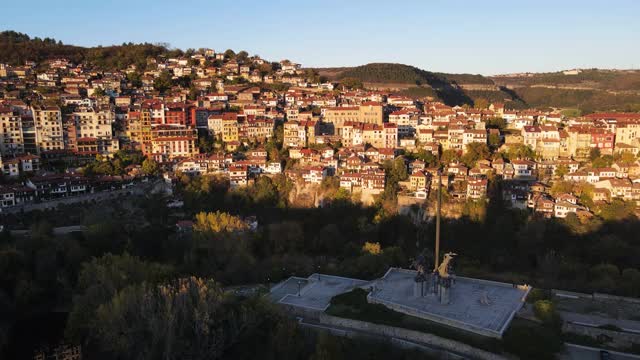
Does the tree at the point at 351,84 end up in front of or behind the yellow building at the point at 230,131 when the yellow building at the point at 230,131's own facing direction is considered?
behind

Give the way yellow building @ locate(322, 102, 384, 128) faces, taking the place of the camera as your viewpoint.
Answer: facing the viewer

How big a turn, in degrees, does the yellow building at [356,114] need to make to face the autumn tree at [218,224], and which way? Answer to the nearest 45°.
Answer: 0° — it already faces it

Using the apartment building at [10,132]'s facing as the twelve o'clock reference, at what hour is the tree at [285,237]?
The tree is roughly at 11 o'clock from the apartment building.

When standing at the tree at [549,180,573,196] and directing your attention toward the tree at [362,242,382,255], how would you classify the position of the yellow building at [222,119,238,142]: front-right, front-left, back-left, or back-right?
front-right

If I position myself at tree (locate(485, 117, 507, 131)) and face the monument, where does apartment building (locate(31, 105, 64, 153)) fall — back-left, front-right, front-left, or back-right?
front-right

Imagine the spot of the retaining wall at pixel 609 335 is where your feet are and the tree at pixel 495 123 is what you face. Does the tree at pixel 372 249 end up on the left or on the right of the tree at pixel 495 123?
left

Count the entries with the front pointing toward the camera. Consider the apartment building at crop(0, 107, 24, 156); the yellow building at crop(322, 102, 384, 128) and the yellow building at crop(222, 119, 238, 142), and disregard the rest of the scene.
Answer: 3

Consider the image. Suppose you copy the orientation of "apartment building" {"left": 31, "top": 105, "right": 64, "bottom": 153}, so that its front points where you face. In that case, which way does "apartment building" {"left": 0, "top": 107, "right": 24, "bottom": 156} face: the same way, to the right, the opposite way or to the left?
the same way

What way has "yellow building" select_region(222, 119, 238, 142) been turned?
toward the camera

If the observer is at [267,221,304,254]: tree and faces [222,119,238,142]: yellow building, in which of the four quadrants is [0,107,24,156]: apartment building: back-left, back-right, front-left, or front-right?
front-left

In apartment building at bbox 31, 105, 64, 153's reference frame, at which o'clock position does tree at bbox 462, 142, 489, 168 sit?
The tree is roughly at 10 o'clock from the apartment building.

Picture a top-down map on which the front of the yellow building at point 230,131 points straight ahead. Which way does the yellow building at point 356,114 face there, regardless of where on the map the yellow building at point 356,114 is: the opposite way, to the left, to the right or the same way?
the same way

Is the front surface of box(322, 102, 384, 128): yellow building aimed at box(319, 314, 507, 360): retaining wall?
yes
